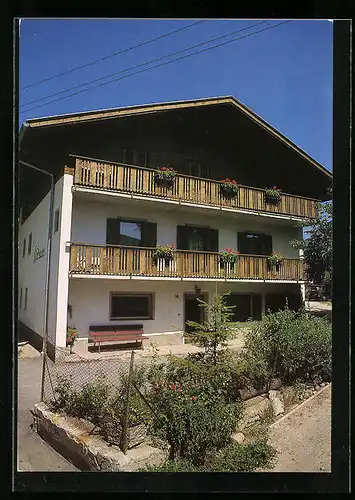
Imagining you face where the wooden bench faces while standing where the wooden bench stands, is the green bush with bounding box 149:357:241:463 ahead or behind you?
ahead

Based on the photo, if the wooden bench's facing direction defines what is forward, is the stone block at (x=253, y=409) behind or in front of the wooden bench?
in front

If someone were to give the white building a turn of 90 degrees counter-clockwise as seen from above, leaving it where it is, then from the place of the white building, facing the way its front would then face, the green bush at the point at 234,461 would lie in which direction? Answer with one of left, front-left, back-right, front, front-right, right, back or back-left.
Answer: back-right

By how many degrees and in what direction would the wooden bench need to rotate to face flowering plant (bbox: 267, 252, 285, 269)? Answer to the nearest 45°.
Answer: approximately 45° to its left

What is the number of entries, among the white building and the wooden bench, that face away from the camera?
0

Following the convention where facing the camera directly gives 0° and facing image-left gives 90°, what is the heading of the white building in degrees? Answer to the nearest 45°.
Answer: approximately 315°

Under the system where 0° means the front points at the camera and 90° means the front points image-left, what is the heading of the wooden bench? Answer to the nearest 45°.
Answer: approximately 315°
